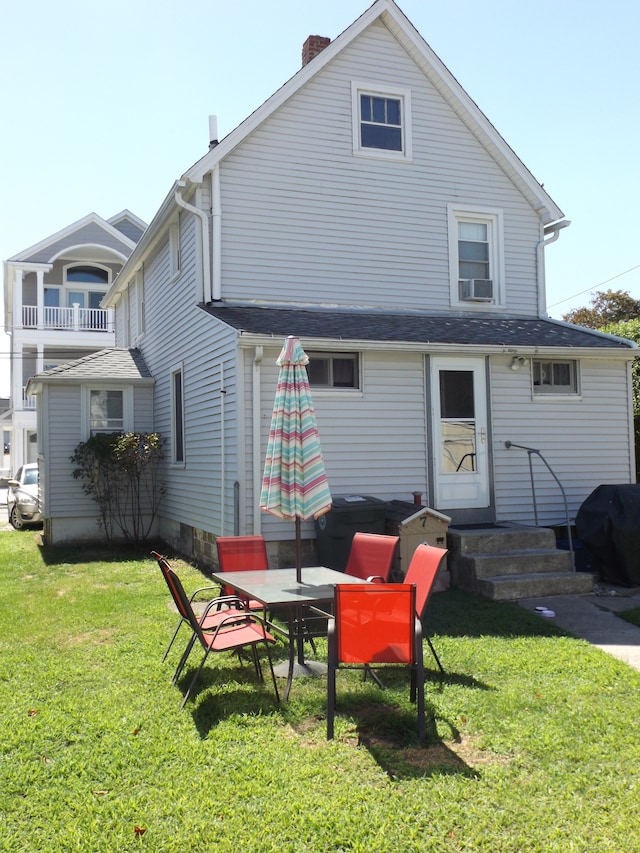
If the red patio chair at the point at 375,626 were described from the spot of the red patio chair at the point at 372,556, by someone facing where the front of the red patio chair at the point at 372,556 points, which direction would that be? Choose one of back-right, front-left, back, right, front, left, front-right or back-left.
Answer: front-left

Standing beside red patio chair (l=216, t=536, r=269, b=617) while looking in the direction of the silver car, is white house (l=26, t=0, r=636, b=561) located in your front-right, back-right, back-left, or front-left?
front-right

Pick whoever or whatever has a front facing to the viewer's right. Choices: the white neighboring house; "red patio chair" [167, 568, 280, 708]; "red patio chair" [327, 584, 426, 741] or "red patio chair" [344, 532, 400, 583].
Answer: "red patio chair" [167, 568, 280, 708]

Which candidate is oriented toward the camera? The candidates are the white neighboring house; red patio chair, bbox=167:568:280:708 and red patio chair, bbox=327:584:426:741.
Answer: the white neighboring house

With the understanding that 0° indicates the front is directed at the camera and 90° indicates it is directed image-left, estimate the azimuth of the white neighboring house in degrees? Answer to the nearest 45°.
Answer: approximately 0°

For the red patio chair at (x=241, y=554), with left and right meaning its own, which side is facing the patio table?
front

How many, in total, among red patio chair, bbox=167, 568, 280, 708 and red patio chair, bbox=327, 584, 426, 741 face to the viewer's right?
1

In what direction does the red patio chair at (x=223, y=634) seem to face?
to the viewer's right

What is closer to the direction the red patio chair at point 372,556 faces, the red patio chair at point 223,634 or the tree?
the red patio chair

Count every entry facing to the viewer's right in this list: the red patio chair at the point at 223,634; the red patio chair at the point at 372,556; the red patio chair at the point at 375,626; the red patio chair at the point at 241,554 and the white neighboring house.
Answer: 1

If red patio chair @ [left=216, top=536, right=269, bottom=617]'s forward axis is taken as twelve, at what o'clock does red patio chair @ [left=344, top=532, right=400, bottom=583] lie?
red patio chair @ [left=344, top=532, right=400, bottom=583] is roughly at 10 o'clock from red patio chair @ [left=216, top=536, right=269, bottom=617].

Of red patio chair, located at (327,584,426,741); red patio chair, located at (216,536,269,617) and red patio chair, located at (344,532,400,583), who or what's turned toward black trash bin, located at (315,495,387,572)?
red patio chair, located at (327,584,426,741)

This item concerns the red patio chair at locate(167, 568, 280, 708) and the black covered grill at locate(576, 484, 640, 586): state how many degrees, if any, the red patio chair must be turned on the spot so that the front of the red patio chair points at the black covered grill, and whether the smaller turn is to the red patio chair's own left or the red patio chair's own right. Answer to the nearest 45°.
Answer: approximately 45° to the red patio chair's own left

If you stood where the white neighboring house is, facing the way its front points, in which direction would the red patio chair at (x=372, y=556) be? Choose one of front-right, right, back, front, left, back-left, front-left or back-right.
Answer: front

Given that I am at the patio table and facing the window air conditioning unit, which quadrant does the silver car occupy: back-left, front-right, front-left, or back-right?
front-left

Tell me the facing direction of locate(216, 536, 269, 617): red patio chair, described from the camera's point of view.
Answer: facing the viewer

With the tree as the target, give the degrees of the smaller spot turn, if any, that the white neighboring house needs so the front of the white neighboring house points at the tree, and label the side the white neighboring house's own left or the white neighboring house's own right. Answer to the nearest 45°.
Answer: approximately 90° to the white neighboring house's own left
